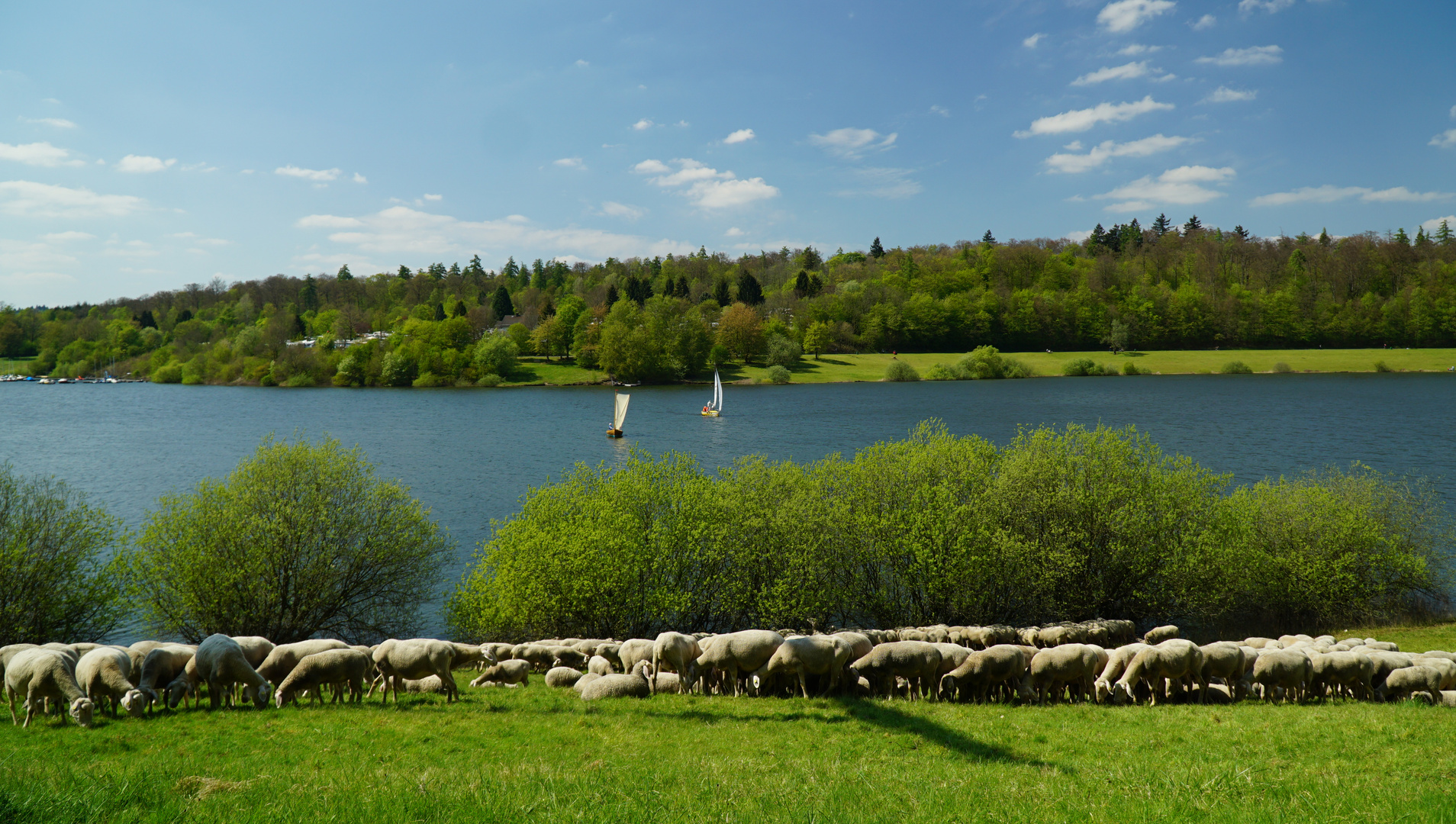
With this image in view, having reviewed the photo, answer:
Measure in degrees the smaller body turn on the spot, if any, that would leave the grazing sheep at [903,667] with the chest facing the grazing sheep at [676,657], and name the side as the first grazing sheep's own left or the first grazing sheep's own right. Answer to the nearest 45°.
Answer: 0° — it already faces it

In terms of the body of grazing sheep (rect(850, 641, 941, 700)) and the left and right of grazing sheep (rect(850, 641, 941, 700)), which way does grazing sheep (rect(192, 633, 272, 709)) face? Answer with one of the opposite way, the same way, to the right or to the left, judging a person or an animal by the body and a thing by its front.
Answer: the opposite way

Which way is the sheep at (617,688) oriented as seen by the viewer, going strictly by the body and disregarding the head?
to the viewer's right

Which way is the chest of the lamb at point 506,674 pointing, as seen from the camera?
to the viewer's left

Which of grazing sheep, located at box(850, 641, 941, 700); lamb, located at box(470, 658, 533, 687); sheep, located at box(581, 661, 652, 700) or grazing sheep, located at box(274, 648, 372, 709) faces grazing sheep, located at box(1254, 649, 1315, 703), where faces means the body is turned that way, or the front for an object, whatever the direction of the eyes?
sheep, located at box(581, 661, 652, 700)

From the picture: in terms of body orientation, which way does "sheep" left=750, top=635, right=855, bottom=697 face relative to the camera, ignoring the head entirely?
to the viewer's left

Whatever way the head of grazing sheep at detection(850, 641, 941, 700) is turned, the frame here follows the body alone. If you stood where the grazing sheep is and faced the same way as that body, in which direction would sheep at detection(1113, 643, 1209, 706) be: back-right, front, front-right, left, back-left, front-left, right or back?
back
